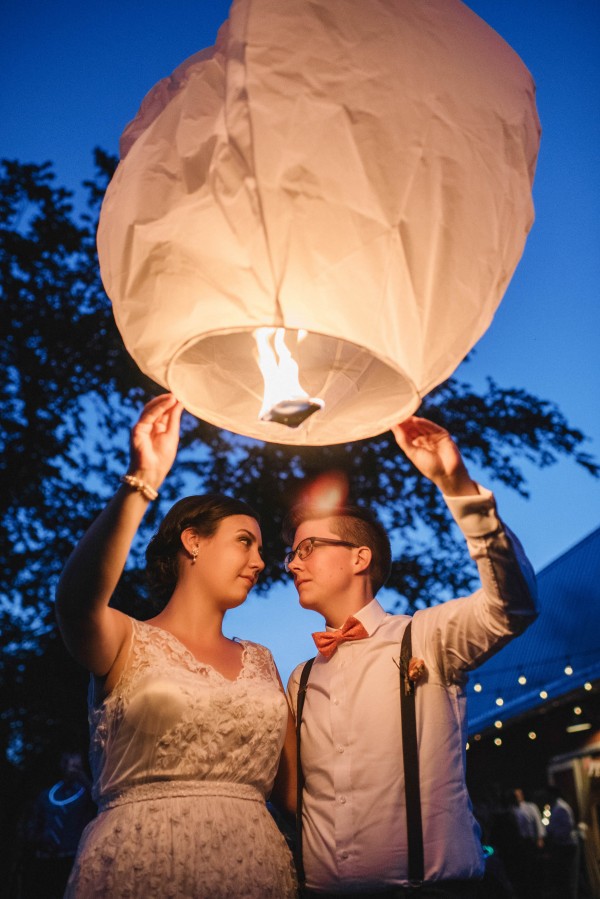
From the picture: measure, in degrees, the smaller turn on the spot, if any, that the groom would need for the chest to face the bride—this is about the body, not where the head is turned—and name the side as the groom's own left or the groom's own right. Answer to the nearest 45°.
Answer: approximately 45° to the groom's own right

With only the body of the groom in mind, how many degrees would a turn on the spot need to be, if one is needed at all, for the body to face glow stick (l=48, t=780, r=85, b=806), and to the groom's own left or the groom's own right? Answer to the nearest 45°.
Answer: approximately 90° to the groom's own right

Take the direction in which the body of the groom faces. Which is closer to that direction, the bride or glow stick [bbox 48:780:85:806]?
the bride

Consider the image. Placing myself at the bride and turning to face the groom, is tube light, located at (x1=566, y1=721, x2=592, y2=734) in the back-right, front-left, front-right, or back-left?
front-left

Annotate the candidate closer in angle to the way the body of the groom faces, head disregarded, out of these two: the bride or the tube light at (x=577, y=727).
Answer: the bride

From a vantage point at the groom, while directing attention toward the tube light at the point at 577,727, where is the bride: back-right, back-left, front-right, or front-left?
back-left

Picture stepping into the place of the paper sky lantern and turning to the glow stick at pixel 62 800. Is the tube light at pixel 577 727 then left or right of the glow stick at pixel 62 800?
right

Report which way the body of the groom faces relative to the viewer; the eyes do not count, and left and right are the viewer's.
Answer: facing the viewer and to the left of the viewer
